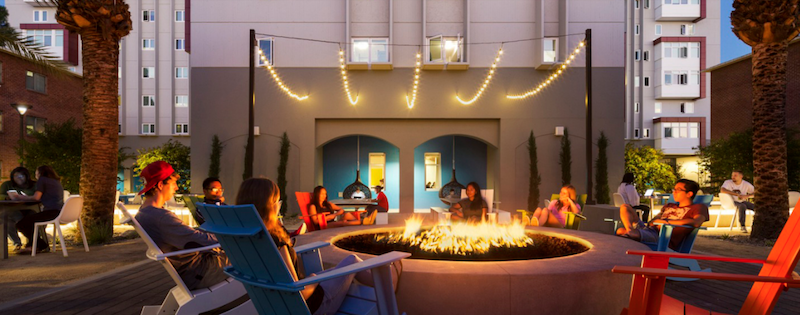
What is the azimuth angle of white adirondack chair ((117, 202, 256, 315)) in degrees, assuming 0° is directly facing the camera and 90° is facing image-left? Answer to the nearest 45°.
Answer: approximately 270°

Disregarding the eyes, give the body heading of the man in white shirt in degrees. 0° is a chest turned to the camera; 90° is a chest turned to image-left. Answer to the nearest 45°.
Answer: approximately 0°

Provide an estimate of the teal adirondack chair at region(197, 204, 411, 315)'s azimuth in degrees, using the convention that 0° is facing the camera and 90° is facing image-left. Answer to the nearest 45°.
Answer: approximately 225°

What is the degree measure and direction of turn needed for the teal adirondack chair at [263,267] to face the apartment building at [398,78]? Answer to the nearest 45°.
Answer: approximately 45° to its left

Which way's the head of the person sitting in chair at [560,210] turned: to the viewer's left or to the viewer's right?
to the viewer's left

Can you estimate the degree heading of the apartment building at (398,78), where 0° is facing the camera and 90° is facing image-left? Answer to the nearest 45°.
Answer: approximately 0°

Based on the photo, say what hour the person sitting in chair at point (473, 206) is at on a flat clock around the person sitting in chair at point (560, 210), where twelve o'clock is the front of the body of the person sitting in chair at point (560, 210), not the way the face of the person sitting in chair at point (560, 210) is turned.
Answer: the person sitting in chair at point (473, 206) is roughly at 1 o'clock from the person sitting in chair at point (560, 210).

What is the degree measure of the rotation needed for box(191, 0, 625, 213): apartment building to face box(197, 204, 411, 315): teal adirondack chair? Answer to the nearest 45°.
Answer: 0° — it already faces it

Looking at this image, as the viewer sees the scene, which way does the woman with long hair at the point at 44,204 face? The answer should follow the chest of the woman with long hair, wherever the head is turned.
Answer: to the viewer's left

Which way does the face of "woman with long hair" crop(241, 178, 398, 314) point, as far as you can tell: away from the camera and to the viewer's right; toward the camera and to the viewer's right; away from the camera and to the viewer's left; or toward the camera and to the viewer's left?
away from the camera and to the viewer's right

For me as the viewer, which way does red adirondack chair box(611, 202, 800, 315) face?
facing to the left of the viewer
